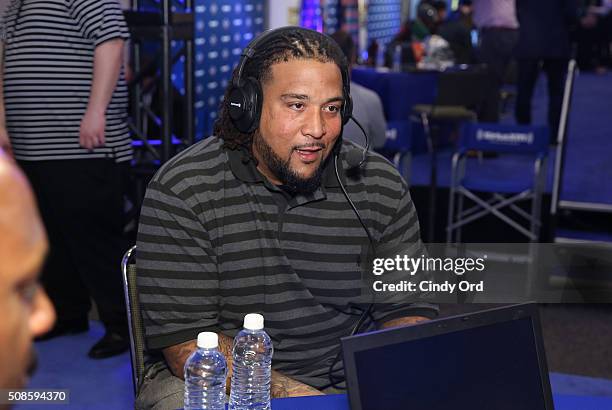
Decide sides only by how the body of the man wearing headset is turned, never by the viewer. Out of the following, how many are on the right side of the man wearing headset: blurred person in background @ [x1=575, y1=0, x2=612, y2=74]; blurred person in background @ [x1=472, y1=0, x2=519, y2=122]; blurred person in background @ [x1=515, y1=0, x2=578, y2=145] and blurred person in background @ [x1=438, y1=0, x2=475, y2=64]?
0

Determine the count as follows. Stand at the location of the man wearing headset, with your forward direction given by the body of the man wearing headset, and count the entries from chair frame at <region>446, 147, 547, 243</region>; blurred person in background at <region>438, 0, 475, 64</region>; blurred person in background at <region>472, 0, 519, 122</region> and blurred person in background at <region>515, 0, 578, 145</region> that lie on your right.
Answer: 0

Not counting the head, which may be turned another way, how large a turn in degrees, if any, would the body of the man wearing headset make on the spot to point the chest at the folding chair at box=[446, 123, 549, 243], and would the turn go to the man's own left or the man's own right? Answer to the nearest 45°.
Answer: approximately 90° to the man's own left

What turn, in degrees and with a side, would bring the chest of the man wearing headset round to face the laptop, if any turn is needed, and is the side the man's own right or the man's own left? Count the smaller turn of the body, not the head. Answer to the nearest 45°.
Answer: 0° — they already face it

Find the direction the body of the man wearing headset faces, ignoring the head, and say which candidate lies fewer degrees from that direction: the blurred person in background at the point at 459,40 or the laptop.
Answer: the laptop

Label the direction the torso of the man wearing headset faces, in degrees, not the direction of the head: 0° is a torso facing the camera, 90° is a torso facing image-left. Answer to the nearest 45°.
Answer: approximately 315°

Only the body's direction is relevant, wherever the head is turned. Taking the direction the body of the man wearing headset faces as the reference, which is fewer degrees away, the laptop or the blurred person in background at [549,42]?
the laptop

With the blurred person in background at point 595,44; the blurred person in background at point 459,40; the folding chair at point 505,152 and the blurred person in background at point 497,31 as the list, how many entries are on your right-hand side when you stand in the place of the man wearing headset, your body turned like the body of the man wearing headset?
0

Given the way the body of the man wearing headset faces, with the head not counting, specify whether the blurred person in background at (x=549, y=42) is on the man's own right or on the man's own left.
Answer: on the man's own left

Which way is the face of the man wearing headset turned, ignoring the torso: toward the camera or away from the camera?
toward the camera

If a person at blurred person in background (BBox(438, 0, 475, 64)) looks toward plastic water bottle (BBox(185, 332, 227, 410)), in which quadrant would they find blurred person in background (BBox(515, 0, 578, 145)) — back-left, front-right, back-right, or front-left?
front-left

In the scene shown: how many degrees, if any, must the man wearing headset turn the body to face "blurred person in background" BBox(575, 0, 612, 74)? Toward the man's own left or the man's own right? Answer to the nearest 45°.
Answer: approximately 135° to the man's own left
